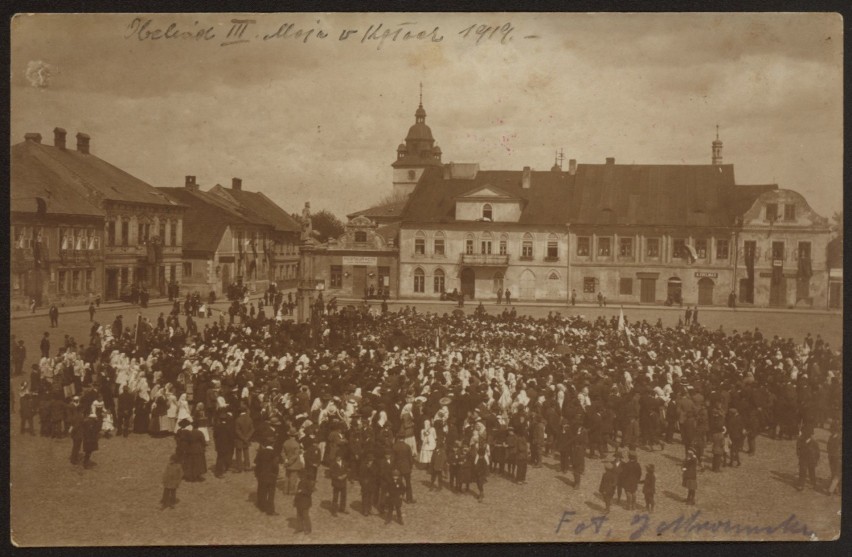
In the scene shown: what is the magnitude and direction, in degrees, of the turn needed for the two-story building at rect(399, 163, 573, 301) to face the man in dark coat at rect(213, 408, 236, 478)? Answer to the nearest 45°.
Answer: approximately 45° to its right

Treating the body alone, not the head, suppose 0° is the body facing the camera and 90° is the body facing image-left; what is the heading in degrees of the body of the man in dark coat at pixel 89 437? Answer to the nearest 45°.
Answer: approximately 225°

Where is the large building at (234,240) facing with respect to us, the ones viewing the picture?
facing the viewer and to the right of the viewer

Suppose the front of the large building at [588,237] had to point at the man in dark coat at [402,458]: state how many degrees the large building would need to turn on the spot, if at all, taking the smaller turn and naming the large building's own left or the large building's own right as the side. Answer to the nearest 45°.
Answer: approximately 45° to the large building's own right

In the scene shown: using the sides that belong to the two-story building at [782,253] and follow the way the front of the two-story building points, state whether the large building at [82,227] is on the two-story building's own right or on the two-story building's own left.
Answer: on the two-story building's own right

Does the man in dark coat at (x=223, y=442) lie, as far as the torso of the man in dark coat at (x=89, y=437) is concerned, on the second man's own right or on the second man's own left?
on the second man's own right

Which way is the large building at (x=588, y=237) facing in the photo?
toward the camera

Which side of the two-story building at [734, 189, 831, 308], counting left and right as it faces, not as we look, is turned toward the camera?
front

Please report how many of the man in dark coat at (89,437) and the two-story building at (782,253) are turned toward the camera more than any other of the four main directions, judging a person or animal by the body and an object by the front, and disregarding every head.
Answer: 1

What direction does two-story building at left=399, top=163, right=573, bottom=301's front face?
toward the camera

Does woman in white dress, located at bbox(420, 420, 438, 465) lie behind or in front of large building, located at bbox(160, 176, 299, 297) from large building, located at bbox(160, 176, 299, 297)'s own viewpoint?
in front

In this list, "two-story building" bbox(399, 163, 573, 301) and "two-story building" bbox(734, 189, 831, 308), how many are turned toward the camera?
2

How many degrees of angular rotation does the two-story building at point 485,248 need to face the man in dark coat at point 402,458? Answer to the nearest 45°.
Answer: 0° — it already faces them

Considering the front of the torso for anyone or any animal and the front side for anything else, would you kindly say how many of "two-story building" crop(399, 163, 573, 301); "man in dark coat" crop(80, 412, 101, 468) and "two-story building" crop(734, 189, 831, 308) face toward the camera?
2
